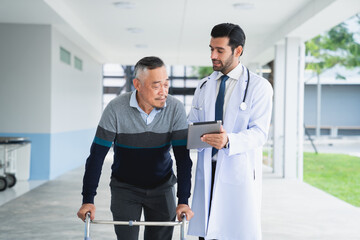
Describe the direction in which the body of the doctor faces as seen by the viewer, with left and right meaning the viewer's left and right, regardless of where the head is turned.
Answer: facing the viewer and to the left of the viewer

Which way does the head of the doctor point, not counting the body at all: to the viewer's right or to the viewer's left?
to the viewer's left

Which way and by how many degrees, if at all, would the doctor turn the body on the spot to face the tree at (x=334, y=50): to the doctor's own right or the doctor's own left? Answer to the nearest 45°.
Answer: approximately 135° to the doctor's own right

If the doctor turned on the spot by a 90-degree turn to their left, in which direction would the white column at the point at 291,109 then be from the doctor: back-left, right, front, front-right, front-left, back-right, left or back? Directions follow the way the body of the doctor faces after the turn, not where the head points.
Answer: back-left

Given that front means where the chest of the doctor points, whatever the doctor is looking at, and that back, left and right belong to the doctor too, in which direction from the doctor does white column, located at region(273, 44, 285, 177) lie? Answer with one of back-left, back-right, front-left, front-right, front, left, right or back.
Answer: back-right
